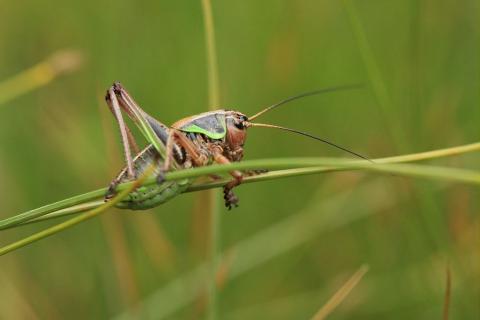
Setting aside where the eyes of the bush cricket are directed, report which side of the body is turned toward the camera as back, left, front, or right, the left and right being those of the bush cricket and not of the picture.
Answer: right
